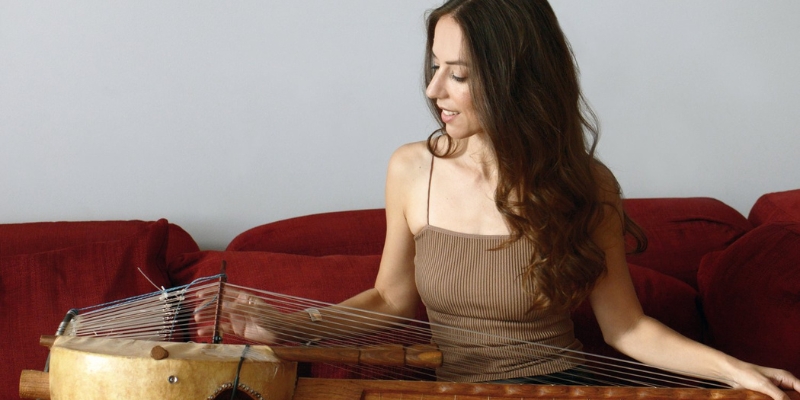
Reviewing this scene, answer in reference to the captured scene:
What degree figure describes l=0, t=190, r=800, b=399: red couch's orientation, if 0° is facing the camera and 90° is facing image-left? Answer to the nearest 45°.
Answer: approximately 0°
